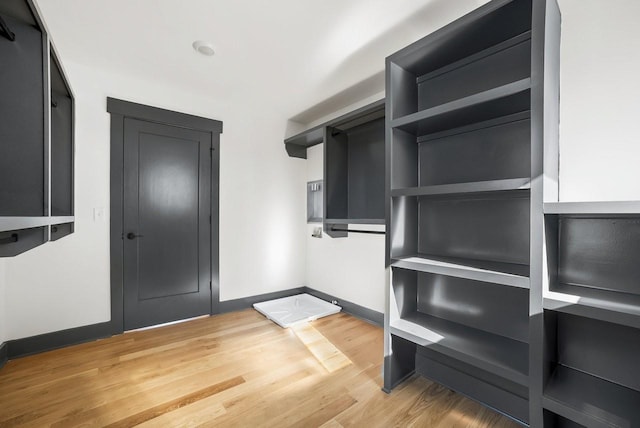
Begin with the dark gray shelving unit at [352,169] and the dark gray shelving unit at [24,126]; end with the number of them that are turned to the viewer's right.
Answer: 1

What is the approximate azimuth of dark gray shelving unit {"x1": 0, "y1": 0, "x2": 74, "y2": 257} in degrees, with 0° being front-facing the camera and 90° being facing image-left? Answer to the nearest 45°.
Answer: approximately 270°

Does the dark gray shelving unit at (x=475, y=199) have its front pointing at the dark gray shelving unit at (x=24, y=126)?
yes

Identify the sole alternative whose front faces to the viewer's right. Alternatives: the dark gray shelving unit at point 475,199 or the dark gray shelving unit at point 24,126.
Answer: the dark gray shelving unit at point 24,126

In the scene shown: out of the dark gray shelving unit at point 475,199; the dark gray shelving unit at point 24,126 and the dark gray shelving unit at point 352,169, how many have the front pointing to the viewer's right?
1

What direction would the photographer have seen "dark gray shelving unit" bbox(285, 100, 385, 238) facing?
facing the viewer and to the left of the viewer

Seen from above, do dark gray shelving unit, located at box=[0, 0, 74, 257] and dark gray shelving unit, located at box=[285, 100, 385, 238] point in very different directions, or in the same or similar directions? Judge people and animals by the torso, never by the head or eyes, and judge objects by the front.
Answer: very different directions

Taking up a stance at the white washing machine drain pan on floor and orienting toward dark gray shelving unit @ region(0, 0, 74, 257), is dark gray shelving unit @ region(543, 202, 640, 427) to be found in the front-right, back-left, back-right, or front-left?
front-left

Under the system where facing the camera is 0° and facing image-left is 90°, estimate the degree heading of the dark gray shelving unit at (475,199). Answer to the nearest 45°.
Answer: approximately 45°

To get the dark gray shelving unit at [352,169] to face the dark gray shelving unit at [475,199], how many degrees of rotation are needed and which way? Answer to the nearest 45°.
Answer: approximately 90° to its left
